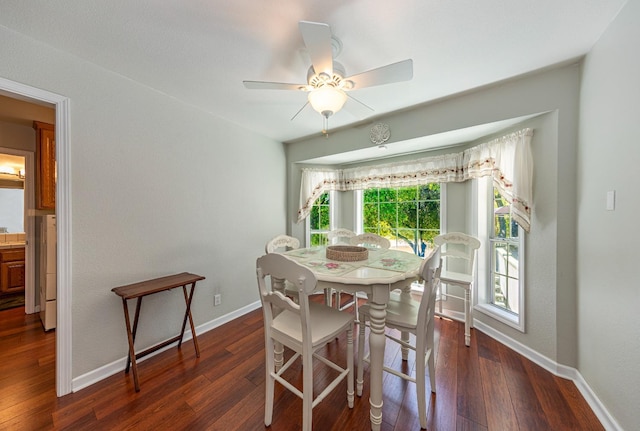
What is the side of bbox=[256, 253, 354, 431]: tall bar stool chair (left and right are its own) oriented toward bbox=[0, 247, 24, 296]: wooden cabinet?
left

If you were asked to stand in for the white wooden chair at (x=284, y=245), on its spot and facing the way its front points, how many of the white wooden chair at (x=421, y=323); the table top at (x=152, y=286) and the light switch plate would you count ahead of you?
2

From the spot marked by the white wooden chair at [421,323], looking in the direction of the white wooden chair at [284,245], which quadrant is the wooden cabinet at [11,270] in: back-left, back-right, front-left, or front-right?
front-left

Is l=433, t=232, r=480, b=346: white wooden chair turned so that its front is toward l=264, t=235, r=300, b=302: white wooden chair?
yes

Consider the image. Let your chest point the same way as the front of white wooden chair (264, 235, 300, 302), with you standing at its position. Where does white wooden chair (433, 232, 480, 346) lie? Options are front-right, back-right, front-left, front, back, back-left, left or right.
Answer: front-left

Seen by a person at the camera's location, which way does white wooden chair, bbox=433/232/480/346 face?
facing the viewer and to the left of the viewer

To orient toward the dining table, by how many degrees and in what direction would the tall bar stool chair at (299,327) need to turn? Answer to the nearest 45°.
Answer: approximately 45° to its right

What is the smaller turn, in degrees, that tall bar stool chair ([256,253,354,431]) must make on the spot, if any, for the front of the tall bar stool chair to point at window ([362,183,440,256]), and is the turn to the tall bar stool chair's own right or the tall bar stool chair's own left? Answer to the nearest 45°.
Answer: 0° — it already faces it

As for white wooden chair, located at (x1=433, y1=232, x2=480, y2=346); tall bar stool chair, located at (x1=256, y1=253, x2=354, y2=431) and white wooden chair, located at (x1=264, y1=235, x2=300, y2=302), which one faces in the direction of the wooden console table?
white wooden chair, located at (x1=433, y1=232, x2=480, y2=346)

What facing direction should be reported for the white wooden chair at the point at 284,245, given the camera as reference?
facing the viewer and to the right of the viewer

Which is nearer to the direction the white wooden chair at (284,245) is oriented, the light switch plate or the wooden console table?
the light switch plate

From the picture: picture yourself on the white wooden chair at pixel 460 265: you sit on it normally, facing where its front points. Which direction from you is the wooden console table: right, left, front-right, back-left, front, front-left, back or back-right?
front

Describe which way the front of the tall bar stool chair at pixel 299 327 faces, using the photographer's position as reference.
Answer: facing away from the viewer and to the right of the viewer

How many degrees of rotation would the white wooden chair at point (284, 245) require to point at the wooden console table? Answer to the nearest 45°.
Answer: approximately 135° to its right

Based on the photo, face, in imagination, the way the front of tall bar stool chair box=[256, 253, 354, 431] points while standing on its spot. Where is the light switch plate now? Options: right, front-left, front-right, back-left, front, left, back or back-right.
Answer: front-right

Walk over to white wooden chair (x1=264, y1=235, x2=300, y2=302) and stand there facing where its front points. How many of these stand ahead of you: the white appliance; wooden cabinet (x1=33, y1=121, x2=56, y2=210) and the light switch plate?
1

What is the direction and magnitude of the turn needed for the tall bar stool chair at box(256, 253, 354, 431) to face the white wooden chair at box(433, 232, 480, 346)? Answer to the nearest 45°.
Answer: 0° — it already faces it

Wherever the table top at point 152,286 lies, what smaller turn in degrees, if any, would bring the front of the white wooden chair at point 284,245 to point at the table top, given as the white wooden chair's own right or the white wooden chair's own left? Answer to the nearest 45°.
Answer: approximately 135° to the white wooden chair's own right

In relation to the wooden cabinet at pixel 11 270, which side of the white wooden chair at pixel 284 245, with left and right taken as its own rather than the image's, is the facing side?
back

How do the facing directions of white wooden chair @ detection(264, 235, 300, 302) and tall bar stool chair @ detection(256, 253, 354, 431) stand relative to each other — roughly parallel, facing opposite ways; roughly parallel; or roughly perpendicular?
roughly perpendicular
